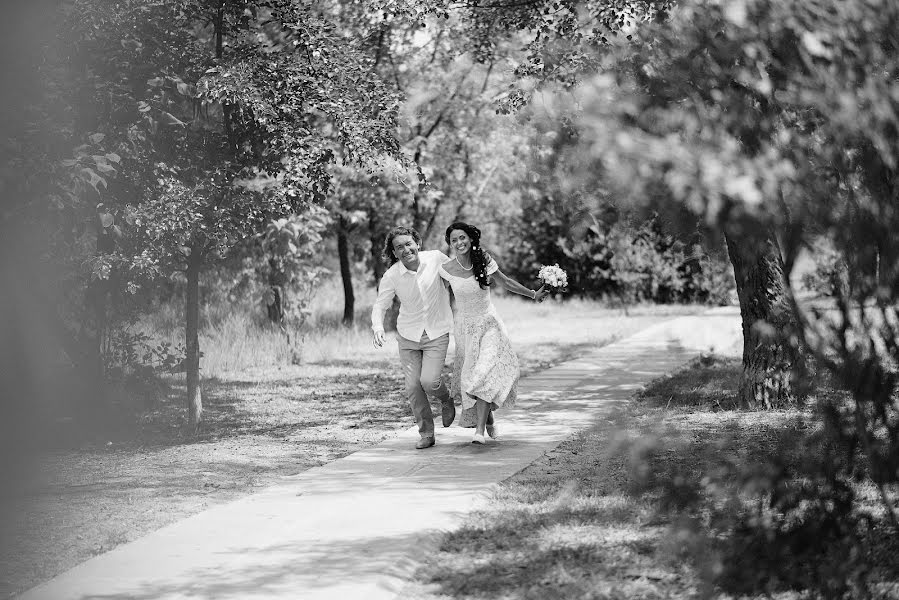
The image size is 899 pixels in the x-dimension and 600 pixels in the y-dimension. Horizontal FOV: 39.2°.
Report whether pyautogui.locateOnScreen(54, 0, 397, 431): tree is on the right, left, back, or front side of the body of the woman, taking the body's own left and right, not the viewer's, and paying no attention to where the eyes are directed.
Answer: right

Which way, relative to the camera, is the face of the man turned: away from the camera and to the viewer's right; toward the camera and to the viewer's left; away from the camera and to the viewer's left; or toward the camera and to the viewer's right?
toward the camera and to the viewer's right

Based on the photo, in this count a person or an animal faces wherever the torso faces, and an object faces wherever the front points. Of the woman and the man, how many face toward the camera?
2

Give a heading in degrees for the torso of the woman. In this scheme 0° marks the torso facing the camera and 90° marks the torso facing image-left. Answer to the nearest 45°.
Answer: approximately 0°

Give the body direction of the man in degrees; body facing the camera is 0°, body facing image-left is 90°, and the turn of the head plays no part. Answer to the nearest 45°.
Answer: approximately 0°
